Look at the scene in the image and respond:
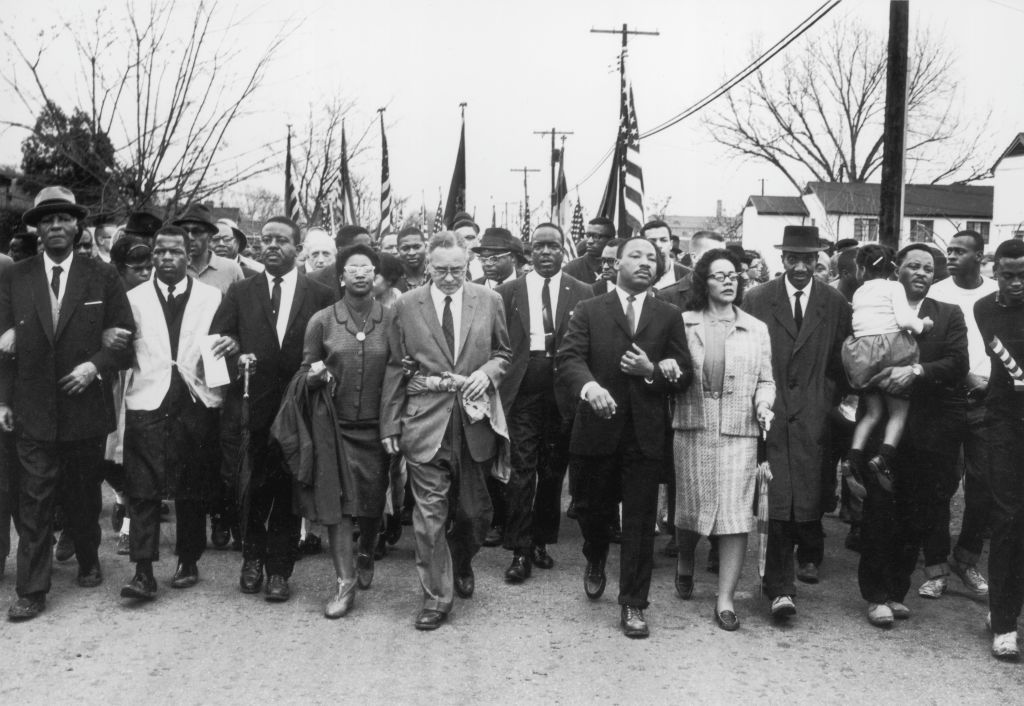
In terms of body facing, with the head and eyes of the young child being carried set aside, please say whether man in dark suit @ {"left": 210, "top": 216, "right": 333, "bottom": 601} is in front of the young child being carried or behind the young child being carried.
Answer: behind

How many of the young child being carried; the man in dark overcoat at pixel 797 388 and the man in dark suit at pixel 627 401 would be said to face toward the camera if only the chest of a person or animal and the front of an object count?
2

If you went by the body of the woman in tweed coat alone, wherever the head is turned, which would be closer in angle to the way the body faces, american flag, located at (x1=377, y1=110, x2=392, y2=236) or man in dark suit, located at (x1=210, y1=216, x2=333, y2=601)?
the man in dark suit

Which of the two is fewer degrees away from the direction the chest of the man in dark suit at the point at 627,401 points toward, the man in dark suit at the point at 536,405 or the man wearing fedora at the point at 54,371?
the man wearing fedora

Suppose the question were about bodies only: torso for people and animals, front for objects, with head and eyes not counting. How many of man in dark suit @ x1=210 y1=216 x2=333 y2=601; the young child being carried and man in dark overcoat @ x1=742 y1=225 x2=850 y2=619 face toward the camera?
2

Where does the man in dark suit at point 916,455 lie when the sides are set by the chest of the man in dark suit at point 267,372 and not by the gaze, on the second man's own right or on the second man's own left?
on the second man's own left

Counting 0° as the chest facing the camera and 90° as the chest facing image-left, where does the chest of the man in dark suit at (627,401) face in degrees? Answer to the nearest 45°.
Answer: approximately 0°

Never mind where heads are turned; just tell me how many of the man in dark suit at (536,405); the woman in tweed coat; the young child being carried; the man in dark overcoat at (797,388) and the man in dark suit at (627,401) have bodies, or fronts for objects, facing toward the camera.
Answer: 4
